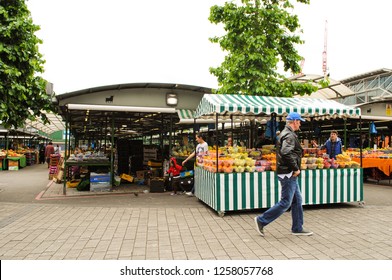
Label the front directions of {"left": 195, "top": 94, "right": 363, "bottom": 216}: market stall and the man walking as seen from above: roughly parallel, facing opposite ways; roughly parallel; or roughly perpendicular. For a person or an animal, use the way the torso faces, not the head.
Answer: roughly perpendicular

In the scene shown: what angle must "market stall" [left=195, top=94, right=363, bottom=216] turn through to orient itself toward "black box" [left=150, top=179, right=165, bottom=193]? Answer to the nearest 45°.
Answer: approximately 135° to its right

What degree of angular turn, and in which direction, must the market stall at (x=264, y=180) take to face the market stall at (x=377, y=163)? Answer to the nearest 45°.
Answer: approximately 135° to its left

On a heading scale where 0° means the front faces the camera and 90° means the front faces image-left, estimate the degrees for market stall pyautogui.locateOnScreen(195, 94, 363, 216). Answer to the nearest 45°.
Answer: approximately 0°
